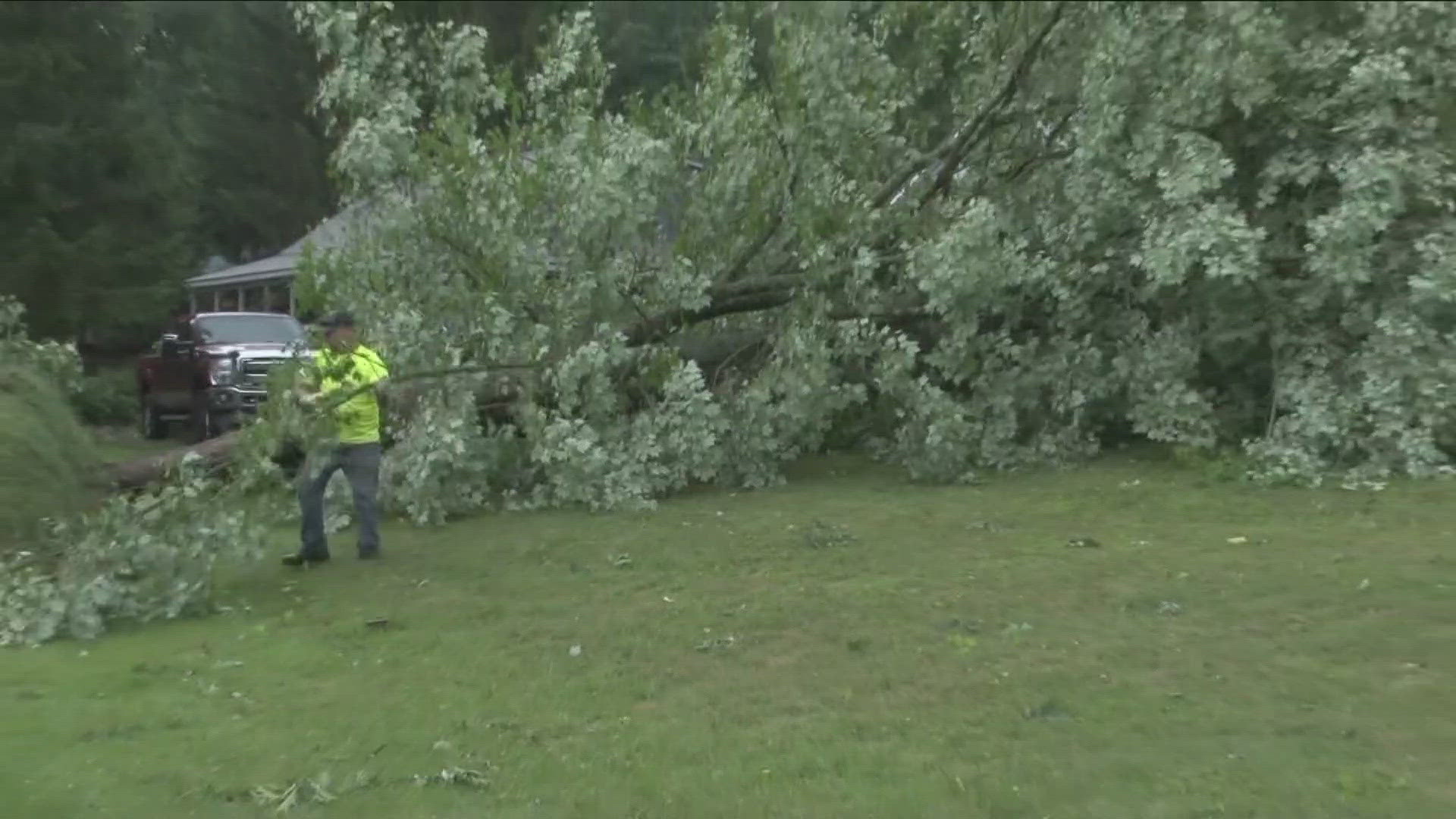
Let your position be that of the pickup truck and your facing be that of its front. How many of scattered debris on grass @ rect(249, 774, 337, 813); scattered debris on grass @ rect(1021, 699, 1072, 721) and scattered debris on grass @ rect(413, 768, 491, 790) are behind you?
0

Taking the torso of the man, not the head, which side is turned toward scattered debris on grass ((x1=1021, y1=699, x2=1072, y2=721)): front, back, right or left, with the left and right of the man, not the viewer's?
left

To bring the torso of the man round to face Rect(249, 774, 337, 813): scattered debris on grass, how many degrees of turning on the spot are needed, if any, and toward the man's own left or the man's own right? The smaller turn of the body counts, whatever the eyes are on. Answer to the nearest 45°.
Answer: approximately 45° to the man's own left

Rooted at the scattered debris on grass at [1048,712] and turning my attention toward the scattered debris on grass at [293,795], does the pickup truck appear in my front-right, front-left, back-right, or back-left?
front-right

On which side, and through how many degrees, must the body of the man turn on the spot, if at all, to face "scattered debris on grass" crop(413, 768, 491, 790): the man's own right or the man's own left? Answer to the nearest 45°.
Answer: approximately 45° to the man's own left

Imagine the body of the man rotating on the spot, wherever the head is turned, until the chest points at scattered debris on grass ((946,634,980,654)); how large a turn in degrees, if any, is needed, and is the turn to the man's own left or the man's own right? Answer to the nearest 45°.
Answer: approximately 90° to the man's own left

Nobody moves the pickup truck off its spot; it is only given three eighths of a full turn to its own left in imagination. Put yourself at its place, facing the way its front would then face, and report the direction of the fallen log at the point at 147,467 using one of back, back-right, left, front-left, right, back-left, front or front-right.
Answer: back

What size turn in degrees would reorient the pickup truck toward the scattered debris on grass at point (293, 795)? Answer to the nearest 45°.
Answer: approximately 45° to its right

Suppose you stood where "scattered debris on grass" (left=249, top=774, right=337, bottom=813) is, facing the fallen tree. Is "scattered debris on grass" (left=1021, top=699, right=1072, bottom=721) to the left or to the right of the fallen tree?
right

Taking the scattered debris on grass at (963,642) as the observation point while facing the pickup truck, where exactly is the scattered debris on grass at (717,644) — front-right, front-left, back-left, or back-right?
front-left

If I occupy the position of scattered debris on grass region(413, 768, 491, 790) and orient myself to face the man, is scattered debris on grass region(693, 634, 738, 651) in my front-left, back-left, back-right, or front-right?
front-right

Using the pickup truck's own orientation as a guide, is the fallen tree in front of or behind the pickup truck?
in front
